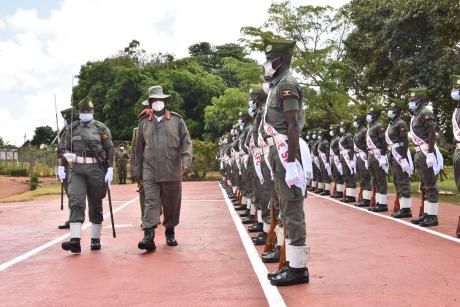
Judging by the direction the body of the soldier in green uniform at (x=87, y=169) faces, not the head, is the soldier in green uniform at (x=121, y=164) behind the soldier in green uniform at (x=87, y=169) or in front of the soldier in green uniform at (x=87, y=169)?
behind

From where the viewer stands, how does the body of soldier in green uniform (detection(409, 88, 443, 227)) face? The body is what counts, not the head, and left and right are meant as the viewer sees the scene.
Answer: facing to the left of the viewer

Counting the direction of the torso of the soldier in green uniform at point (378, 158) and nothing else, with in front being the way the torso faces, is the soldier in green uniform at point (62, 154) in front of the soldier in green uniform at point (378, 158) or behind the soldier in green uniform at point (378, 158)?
in front

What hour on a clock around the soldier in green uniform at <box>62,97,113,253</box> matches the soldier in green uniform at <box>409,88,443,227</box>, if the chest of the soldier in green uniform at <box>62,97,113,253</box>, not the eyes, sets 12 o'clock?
the soldier in green uniform at <box>409,88,443,227</box> is roughly at 9 o'clock from the soldier in green uniform at <box>62,97,113,253</box>.

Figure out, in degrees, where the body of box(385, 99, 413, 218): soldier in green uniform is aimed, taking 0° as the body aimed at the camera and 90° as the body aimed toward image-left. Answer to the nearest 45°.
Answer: approximately 90°

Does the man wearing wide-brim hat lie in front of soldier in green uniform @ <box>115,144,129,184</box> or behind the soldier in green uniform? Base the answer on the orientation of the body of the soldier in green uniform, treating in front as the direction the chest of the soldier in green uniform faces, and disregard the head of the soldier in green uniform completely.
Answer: in front

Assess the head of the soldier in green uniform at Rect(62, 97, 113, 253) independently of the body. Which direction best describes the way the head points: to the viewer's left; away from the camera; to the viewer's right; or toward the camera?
toward the camera

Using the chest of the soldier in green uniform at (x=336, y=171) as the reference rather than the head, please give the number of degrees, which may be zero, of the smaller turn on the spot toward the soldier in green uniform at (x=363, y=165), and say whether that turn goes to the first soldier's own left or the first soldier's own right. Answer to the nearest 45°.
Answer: approximately 90° to the first soldier's own left

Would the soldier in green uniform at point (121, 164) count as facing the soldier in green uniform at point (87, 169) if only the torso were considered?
yes

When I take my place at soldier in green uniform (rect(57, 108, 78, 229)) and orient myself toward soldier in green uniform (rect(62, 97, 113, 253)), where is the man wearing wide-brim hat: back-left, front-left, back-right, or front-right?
front-left

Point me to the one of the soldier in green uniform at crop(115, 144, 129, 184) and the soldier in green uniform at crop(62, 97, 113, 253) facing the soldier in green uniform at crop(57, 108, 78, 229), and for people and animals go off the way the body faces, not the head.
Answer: the soldier in green uniform at crop(115, 144, 129, 184)

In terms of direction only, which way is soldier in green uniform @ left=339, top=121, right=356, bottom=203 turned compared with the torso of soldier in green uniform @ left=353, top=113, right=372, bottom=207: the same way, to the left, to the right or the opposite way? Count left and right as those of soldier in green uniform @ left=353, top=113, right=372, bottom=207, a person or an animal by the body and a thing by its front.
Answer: the same way

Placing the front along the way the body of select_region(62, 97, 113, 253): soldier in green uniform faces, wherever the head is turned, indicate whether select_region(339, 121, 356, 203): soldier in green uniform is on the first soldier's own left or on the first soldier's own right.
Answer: on the first soldier's own left

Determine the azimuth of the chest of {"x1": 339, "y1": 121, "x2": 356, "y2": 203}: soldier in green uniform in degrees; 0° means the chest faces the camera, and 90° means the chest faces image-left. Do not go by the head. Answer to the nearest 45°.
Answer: approximately 90°
